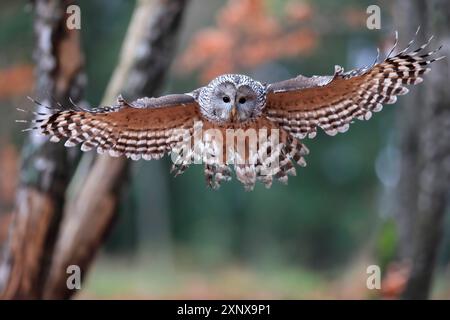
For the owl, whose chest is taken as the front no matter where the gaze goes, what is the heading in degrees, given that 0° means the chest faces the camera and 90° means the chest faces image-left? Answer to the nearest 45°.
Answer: approximately 0°

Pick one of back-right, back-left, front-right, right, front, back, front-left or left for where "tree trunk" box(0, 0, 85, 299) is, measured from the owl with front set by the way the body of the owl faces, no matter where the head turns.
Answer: back-right

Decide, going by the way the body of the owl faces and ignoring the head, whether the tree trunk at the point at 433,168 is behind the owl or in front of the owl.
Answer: behind

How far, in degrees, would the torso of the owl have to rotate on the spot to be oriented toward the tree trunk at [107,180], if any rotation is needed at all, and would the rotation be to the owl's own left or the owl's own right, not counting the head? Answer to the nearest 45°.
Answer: approximately 135° to the owl's own right

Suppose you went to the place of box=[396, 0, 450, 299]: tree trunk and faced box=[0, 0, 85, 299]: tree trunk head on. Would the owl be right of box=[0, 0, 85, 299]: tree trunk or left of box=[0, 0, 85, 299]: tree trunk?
left
